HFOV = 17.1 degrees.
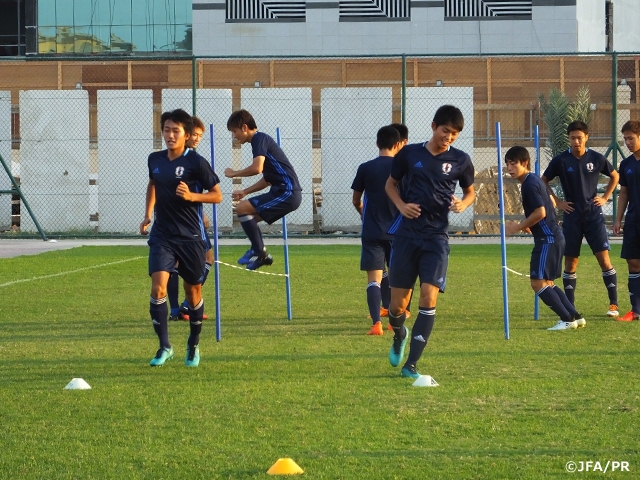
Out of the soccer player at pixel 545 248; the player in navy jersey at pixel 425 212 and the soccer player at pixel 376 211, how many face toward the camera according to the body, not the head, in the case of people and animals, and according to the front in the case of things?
1

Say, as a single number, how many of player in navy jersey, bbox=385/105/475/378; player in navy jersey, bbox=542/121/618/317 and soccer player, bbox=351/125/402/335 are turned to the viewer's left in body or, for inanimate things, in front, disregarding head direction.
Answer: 0

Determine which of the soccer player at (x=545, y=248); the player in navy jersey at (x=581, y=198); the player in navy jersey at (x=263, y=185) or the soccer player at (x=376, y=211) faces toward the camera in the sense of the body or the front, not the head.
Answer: the player in navy jersey at (x=581, y=198)

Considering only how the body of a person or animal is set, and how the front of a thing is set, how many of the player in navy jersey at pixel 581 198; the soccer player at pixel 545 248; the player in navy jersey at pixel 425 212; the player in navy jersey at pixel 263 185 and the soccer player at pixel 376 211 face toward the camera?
2

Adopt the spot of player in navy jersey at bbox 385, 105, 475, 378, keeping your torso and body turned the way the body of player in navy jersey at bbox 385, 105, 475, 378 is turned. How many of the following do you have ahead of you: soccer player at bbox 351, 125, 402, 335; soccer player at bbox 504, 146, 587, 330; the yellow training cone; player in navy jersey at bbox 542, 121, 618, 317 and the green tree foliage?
1

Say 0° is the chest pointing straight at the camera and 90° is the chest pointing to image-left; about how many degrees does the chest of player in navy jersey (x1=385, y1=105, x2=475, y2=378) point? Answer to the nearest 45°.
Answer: approximately 0°

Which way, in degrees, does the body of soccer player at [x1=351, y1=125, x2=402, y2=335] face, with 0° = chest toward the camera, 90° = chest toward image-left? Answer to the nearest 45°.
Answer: approximately 180°

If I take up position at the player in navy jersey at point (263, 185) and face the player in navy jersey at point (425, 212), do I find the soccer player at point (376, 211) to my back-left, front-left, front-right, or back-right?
front-left

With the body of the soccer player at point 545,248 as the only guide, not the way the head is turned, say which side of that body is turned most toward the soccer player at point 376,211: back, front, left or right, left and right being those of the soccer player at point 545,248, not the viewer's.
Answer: front

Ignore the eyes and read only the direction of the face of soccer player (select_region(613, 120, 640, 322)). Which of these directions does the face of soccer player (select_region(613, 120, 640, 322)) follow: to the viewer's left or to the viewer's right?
to the viewer's left

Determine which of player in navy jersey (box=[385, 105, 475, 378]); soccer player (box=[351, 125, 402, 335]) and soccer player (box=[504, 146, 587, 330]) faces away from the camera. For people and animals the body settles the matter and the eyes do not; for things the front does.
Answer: soccer player (box=[351, 125, 402, 335])

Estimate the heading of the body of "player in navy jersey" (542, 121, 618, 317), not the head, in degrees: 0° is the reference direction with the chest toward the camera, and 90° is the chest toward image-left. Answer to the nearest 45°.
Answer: approximately 0°

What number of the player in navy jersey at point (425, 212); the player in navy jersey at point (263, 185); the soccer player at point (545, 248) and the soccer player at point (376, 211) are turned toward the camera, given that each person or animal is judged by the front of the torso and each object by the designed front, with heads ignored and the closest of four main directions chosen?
1
